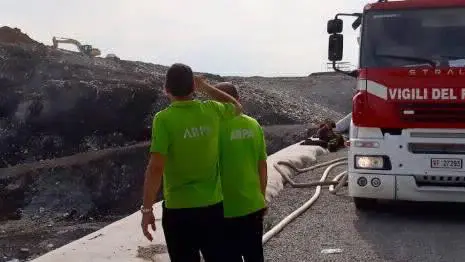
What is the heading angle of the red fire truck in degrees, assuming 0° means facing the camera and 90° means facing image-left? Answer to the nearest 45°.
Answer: approximately 0°

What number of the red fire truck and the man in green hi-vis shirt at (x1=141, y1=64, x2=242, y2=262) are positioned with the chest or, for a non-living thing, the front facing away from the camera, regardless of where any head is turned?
1

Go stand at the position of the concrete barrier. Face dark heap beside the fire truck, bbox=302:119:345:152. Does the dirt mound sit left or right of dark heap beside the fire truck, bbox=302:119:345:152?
left

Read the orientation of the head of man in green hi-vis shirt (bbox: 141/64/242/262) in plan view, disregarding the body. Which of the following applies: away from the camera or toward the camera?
away from the camera

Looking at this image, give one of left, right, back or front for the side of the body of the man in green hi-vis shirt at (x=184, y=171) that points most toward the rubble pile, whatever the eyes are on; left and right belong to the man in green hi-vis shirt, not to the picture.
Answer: front

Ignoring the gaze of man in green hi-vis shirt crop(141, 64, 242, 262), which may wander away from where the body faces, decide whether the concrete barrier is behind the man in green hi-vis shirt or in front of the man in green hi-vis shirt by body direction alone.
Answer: in front

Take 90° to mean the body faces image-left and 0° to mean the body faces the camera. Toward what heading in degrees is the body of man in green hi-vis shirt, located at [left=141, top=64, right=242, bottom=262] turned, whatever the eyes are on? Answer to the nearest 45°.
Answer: approximately 180°

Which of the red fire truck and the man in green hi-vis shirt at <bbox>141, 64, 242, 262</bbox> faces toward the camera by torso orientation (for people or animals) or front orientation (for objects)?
the red fire truck

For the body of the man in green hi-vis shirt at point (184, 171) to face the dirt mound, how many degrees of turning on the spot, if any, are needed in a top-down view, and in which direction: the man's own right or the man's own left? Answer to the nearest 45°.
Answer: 0° — they already face it

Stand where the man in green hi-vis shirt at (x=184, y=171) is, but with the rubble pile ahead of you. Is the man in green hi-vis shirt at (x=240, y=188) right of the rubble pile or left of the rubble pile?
right

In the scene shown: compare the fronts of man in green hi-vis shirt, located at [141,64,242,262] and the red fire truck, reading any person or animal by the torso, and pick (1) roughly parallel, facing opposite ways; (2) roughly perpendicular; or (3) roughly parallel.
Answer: roughly parallel, facing opposite ways

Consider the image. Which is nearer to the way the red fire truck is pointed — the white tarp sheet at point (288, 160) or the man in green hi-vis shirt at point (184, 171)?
the man in green hi-vis shirt
